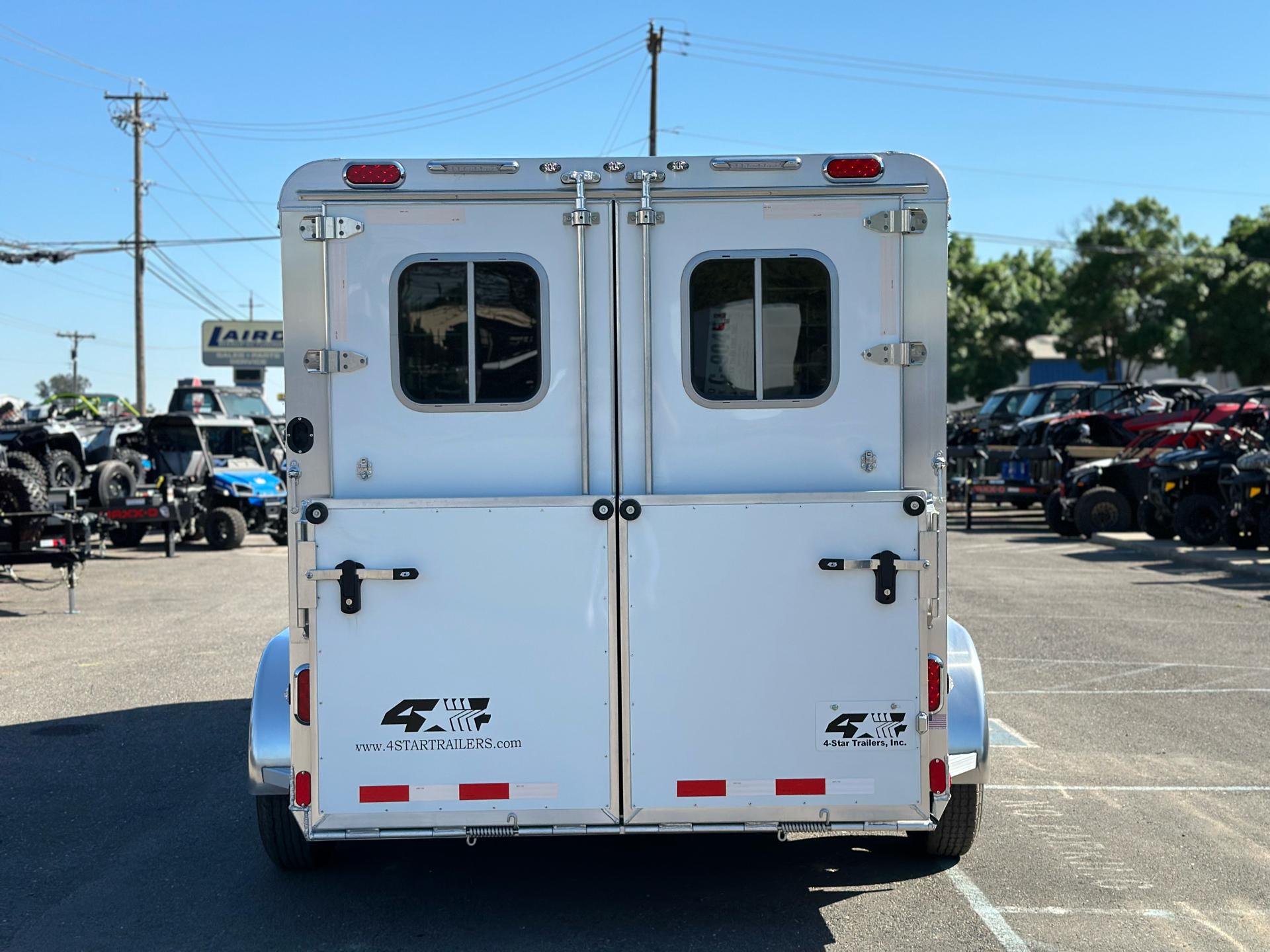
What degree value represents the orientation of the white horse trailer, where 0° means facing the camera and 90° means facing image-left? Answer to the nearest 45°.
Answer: approximately 180°

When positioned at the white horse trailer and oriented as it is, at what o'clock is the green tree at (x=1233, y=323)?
The green tree is roughly at 1 o'clock from the white horse trailer.

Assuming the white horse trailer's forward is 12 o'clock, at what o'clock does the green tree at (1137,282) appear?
The green tree is roughly at 1 o'clock from the white horse trailer.
